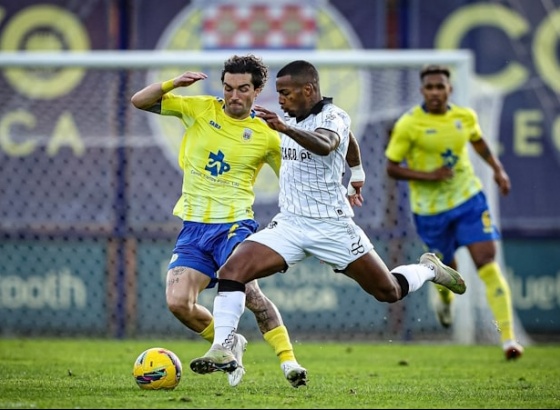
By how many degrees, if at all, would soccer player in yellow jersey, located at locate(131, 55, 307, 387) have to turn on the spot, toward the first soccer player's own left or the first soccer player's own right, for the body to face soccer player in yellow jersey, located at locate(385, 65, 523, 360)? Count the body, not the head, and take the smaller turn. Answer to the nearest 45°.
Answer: approximately 135° to the first soccer player's own left

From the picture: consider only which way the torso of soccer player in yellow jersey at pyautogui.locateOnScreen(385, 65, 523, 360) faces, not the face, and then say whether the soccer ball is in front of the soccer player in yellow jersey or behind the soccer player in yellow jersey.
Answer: in front

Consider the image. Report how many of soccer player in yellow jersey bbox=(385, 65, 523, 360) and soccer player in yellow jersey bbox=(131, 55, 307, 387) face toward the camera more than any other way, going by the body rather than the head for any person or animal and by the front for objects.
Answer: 2

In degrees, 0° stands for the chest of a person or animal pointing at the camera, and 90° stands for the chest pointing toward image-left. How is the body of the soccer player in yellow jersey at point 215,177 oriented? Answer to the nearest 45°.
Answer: approximately 0°

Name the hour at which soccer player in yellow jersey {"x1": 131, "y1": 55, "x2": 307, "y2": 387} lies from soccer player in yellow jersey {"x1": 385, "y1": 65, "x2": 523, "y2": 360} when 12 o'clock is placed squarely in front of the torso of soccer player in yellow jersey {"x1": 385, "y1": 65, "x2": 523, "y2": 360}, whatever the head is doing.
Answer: soccer player in yellow jersey {"x1": 131, "y1": 55, "x2": 307, "y2": 387} is roughly at 1 o'clock from soccer player in yellow jersey {"x1": 385, "y1": 65, "x2": 523, "y2": 360}.
